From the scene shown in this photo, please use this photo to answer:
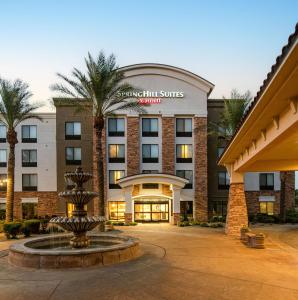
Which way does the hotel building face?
toward the camera

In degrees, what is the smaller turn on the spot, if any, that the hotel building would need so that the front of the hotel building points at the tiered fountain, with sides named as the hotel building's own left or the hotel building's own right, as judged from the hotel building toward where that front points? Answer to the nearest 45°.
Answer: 0° — it already faces it

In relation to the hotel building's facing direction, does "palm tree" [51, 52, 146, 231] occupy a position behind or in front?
in front

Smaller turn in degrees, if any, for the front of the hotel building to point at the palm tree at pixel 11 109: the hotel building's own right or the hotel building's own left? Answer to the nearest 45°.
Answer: approximately 45° to the hotel building's own right

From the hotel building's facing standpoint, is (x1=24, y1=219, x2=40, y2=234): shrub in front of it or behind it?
in front
